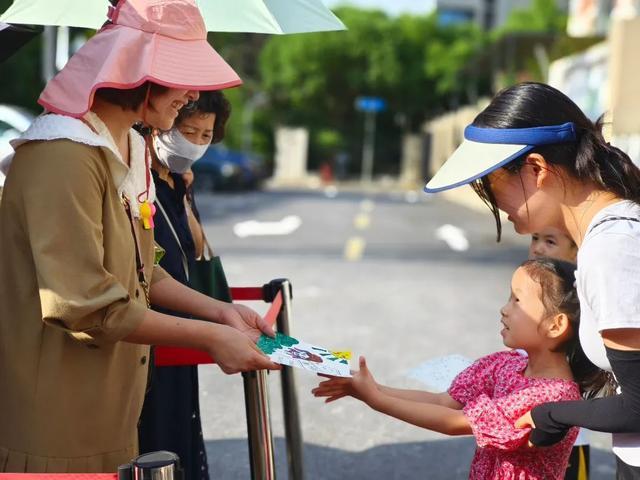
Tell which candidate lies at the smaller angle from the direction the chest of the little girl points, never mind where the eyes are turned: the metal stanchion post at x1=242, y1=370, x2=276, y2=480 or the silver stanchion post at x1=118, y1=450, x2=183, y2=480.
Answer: the metal stanchion post

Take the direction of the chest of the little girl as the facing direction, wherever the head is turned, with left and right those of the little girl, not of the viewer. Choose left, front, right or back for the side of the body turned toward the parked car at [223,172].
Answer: right

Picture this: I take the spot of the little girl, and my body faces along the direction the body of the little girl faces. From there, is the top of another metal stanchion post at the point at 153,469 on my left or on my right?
on my left

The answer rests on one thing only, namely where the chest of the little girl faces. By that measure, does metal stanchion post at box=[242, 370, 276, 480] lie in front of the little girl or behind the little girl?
in front

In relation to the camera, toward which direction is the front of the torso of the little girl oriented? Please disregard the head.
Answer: to the viewer's left

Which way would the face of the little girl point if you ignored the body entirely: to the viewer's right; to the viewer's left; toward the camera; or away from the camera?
to the viewer's left

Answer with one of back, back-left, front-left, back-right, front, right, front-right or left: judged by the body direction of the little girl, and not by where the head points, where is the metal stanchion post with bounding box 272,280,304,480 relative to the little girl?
front-right

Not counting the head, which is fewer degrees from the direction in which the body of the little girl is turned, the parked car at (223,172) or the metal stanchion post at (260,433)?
the metal stanchion post
